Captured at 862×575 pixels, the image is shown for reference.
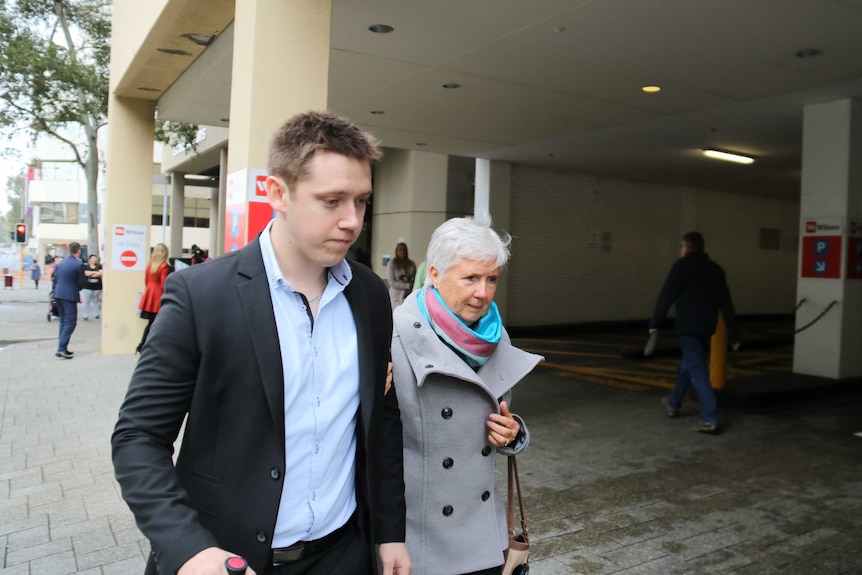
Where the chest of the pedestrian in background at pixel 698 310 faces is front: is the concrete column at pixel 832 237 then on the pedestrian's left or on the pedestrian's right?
on the pedestrian's right

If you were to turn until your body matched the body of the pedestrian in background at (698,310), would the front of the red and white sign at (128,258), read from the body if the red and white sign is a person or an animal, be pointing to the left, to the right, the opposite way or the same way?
the opposite way

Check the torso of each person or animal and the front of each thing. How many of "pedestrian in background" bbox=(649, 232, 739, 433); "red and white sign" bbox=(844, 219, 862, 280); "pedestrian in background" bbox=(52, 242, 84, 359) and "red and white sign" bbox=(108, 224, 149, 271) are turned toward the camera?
2

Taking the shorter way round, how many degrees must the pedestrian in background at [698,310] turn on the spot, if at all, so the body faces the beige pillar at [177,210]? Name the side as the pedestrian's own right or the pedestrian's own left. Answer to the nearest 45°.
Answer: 0° — they already face it

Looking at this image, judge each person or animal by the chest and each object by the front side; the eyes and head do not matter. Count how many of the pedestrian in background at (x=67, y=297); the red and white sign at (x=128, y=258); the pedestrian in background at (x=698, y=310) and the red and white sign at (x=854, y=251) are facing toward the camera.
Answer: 2
